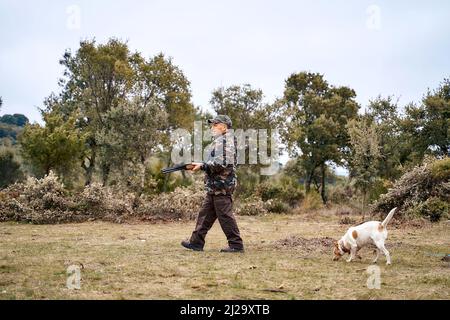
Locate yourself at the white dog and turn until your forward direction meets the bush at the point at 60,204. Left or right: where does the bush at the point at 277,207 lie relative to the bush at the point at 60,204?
right

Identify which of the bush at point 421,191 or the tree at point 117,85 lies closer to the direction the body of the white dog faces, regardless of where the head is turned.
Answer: the tree

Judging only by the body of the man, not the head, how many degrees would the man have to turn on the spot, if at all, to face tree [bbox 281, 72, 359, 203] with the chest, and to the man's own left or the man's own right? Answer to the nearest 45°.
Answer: approximately 90° to the man's own right

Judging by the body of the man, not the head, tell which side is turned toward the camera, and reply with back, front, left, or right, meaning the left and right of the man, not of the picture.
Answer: left

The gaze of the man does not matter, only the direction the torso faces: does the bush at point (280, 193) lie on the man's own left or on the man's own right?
on the man's own right

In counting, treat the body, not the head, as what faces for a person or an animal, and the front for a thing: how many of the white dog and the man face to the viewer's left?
2

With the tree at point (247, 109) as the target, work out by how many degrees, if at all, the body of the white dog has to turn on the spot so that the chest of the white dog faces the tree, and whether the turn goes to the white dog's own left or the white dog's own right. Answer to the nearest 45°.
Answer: approximately 90° to the white dog's own right

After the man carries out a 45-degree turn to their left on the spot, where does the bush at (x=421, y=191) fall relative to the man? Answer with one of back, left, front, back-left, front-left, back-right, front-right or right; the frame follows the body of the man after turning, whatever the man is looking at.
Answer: back

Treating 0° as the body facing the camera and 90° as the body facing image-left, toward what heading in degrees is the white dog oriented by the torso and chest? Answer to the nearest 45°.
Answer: approximately 90°

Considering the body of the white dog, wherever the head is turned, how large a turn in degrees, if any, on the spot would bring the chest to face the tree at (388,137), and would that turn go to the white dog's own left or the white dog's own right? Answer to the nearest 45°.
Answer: approximately 90° to the white dog's own right

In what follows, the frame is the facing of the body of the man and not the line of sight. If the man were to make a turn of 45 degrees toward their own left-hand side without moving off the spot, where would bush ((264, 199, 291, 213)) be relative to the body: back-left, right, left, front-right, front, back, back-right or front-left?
back-right
